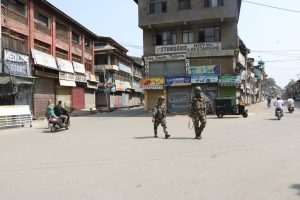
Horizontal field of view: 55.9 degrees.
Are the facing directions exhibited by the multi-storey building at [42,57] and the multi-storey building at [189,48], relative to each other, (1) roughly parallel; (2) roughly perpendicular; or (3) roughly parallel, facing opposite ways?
roughly perpendicular

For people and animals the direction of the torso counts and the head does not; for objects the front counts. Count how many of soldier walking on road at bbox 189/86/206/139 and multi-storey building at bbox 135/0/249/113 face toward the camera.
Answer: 2

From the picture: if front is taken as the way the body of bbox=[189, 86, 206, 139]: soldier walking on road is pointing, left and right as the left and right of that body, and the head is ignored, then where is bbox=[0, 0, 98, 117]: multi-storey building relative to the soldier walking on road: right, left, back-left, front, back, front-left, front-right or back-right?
back-right

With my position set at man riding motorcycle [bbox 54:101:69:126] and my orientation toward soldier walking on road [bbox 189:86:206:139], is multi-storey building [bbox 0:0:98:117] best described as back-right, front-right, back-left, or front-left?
back-left

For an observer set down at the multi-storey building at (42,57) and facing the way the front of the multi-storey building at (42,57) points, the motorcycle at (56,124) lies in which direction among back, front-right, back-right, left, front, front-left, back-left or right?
front-right

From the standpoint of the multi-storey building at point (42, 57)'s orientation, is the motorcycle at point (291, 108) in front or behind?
in front

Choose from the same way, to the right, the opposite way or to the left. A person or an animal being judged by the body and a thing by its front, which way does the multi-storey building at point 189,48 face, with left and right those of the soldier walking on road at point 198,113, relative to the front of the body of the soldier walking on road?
the same way

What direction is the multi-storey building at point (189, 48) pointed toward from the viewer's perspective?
toward the camera

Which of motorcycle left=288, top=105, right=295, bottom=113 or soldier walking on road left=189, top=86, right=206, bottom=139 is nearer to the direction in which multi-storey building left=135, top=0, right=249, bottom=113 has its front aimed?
the soldier walking on road

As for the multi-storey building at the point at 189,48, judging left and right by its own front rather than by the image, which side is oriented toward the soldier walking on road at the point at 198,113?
front

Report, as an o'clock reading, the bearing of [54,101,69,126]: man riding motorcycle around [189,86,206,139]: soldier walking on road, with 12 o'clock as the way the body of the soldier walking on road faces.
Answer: The man riding motorcycle is roughly at 4 o'clock from the soldier walking on road.

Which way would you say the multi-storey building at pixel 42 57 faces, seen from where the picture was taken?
facing the viewer and to the right of the viewer
